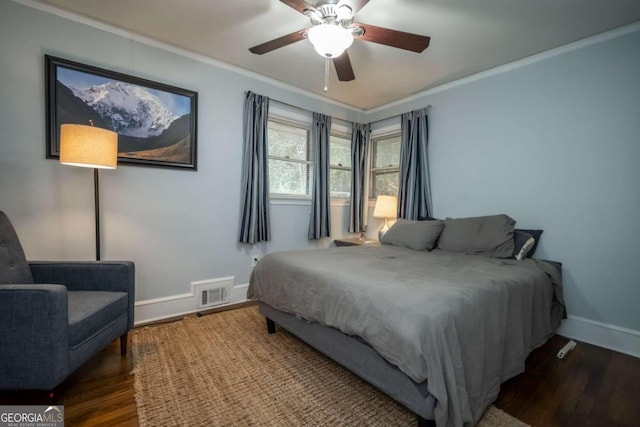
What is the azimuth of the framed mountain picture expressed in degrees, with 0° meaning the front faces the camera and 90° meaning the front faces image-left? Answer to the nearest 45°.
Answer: approximately 315°

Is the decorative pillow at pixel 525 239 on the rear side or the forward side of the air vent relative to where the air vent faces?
on the forward side

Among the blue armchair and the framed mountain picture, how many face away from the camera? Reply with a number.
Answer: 0

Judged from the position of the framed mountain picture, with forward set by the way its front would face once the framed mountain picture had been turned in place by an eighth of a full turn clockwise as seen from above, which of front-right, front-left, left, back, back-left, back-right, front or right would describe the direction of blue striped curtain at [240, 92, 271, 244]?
left

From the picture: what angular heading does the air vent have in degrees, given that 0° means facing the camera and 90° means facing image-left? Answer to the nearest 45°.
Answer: approximately 315°

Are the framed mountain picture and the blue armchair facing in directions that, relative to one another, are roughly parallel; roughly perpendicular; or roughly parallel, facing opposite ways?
roughly parallel

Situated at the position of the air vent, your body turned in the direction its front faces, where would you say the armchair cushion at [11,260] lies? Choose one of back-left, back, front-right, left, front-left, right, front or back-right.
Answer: right

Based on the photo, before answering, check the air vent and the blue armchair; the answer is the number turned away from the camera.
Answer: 0

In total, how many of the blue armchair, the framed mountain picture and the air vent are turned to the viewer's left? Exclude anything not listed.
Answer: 0

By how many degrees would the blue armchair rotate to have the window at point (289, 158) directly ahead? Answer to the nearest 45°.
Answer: approximately 90° to its left

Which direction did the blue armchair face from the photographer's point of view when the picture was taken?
facing the viewer and to the right of the viewer

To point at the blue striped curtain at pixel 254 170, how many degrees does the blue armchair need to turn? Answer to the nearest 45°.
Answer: approximately 90° to its left

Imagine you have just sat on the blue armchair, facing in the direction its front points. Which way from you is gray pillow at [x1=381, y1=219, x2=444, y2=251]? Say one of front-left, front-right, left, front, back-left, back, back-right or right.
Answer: front-left
